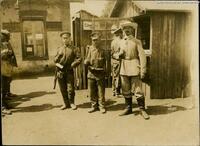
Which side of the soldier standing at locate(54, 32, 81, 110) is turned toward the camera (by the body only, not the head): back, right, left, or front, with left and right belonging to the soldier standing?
front

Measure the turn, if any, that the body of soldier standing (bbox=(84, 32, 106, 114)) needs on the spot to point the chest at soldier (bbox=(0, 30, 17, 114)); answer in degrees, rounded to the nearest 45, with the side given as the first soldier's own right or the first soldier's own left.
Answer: approximately 90° to the first soldier's own right

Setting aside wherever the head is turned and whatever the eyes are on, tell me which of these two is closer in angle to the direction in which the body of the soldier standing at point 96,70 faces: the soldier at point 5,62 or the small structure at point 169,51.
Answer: the soldier

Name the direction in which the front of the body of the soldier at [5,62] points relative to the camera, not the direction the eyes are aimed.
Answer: to the viewer's right

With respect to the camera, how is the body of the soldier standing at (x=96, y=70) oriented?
toward the camera

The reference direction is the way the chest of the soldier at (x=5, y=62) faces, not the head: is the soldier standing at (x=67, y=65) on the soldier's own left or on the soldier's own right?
on the soldier's own left

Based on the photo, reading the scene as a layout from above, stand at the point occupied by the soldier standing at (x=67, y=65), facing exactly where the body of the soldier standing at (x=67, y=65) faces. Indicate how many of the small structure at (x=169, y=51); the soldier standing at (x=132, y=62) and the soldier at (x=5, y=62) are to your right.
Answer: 1

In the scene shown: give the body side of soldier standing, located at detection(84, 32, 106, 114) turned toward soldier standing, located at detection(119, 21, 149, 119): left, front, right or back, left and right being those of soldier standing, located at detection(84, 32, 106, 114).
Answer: left

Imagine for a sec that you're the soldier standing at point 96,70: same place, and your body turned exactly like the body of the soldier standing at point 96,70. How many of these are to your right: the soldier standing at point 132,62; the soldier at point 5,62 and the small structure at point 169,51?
1

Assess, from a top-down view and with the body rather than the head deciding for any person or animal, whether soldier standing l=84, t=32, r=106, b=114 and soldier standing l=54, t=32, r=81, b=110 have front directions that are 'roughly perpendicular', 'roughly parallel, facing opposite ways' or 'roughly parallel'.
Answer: roughly parallel

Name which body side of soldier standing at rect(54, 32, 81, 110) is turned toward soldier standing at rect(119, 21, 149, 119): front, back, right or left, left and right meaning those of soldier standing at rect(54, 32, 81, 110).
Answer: left
